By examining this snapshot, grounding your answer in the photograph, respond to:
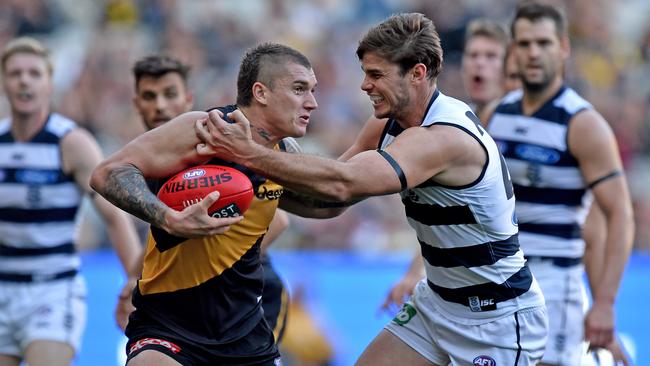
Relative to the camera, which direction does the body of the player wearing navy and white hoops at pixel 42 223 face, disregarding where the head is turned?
toward the camera

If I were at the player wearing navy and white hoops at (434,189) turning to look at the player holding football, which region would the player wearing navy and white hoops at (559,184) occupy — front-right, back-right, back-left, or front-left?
back-right

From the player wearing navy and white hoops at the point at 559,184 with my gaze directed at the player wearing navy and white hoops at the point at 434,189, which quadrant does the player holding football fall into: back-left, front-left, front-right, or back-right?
front-right

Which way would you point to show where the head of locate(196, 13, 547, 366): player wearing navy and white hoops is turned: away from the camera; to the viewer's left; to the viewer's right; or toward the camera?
to the viewer's left

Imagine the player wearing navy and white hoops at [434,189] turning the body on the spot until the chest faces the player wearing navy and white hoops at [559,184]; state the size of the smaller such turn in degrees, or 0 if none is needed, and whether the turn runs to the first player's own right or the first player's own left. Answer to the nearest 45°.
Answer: approximately 135° to the first player's own right

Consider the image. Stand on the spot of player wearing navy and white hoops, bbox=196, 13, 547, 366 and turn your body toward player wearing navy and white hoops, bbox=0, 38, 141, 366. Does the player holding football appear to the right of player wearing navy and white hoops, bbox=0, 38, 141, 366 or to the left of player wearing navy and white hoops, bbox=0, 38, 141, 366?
left

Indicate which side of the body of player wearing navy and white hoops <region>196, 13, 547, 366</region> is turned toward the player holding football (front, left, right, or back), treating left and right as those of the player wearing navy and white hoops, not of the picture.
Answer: front

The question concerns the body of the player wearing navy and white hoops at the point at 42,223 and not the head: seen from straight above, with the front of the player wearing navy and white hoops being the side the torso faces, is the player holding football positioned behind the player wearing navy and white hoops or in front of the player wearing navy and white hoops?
in front

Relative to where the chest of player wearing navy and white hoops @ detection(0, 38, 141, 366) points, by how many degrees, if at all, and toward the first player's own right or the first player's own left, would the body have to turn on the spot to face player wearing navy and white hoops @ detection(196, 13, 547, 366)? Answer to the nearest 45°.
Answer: approximately 45° to the first player's own left

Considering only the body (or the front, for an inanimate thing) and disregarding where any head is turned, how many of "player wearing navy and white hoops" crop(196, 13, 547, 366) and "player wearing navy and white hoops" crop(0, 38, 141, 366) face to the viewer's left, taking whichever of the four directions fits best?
1

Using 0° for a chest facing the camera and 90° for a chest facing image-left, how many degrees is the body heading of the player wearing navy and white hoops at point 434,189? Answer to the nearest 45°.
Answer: approximately 90°
